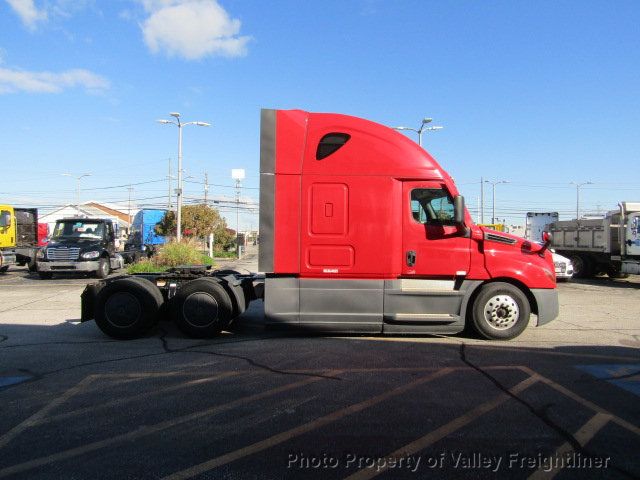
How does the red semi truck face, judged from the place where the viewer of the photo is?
facing to the right of the viewer

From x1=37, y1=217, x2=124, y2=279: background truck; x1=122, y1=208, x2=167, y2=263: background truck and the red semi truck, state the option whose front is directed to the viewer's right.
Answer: the red semi truck

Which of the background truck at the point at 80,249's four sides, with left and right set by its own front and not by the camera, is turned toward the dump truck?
left

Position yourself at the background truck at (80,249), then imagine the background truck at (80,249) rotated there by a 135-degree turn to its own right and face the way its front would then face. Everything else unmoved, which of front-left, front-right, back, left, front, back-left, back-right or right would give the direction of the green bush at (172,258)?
right

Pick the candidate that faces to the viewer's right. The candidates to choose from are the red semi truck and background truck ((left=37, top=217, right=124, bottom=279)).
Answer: the red semi truck

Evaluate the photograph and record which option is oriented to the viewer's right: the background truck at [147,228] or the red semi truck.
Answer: the red semi truck

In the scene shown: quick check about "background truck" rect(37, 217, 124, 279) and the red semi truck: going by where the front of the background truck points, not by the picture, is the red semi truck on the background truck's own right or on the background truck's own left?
on the background truck's own left

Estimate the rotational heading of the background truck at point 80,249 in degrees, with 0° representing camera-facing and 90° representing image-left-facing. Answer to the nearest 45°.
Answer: approximately 45°

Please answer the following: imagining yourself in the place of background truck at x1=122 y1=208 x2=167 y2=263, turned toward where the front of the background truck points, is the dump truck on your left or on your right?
on your left
